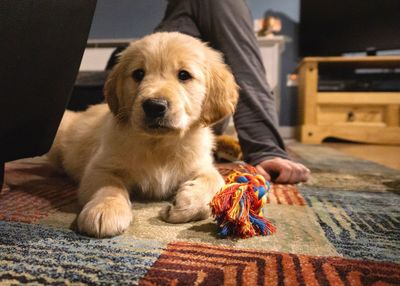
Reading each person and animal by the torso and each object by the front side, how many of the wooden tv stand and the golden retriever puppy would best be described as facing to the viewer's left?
0

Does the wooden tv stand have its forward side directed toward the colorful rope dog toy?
yes

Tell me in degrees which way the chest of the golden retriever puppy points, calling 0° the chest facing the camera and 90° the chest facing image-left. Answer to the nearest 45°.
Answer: approximately 315°
